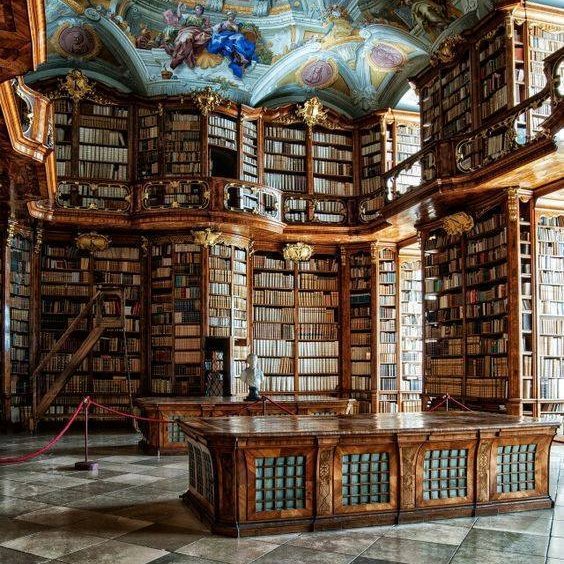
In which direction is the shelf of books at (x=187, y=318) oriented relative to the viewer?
toward the camera

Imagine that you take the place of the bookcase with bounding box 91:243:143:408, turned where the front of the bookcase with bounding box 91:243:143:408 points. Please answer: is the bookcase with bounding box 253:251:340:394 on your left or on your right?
on your left

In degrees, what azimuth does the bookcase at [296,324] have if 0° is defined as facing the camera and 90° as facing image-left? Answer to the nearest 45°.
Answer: approximately 0°

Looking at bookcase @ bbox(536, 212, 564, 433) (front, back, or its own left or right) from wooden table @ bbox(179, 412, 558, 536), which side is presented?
front

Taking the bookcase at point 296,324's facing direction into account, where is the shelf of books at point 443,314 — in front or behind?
in front

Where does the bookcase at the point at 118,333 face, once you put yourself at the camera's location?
facing the viewer

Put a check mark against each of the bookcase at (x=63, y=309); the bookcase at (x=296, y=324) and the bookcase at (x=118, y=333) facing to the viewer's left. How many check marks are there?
0

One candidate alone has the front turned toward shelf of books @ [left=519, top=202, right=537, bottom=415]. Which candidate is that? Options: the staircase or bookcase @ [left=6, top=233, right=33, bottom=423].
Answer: the bookcase

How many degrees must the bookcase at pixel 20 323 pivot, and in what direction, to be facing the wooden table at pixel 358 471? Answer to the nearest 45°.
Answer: approximately 45° to its right

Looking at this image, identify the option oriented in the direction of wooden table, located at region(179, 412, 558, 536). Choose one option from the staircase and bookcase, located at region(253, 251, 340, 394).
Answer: the bookcase

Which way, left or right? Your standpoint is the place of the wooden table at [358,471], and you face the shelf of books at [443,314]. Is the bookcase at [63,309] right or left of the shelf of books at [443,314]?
left

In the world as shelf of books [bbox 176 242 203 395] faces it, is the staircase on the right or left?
on its right
